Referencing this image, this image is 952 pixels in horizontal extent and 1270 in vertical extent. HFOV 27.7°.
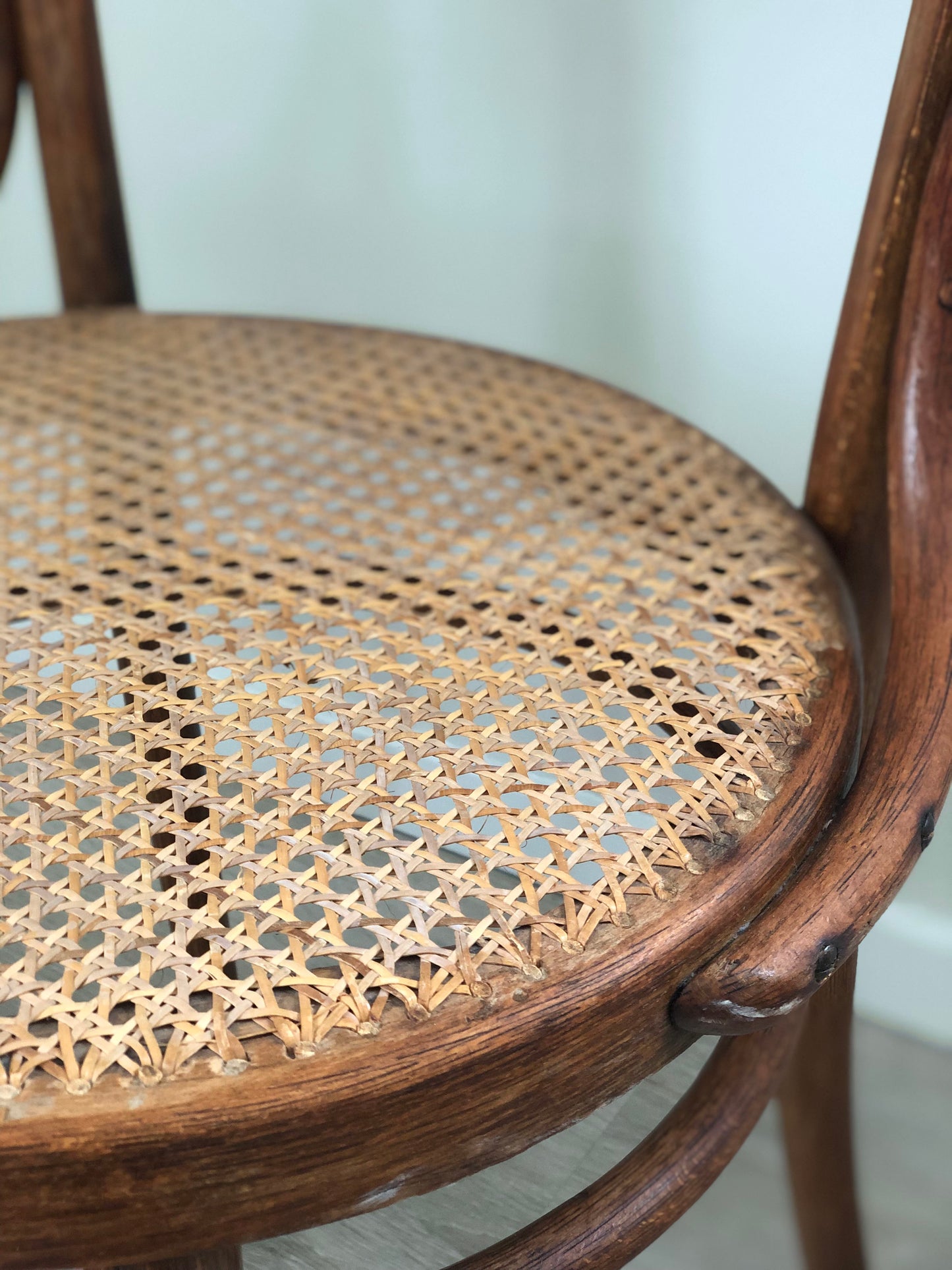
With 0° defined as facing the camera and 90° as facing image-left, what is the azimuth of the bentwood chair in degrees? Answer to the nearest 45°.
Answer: approximately 45°
